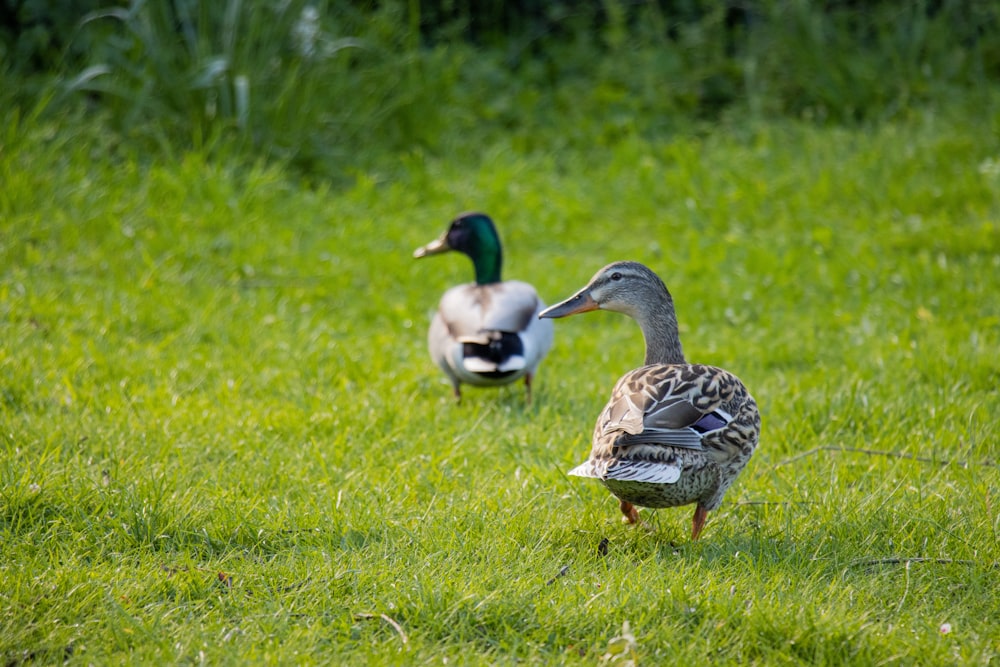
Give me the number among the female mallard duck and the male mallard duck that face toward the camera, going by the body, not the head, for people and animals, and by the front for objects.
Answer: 0

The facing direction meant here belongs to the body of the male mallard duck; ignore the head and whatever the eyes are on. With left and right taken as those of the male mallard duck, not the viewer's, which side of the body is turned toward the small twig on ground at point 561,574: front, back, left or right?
back

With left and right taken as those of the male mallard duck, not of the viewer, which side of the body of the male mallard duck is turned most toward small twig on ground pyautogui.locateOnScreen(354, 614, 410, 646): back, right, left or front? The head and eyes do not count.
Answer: back

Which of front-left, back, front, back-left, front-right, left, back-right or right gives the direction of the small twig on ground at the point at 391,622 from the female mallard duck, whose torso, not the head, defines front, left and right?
back

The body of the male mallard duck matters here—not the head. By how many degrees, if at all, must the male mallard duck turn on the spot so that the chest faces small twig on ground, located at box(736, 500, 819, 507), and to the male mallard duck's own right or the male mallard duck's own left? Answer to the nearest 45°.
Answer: approximately 135° to the male mallard duck's own right

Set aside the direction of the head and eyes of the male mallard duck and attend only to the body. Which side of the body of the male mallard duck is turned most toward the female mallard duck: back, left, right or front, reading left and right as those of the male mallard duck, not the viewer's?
back

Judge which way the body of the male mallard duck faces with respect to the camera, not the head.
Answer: away from the camera

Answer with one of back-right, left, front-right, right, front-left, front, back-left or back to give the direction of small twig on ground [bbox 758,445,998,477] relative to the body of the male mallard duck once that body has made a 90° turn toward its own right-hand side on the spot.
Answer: front-right

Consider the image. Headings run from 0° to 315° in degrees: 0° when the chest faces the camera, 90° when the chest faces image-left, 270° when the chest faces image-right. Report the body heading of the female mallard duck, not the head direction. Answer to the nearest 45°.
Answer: approximately 225°
